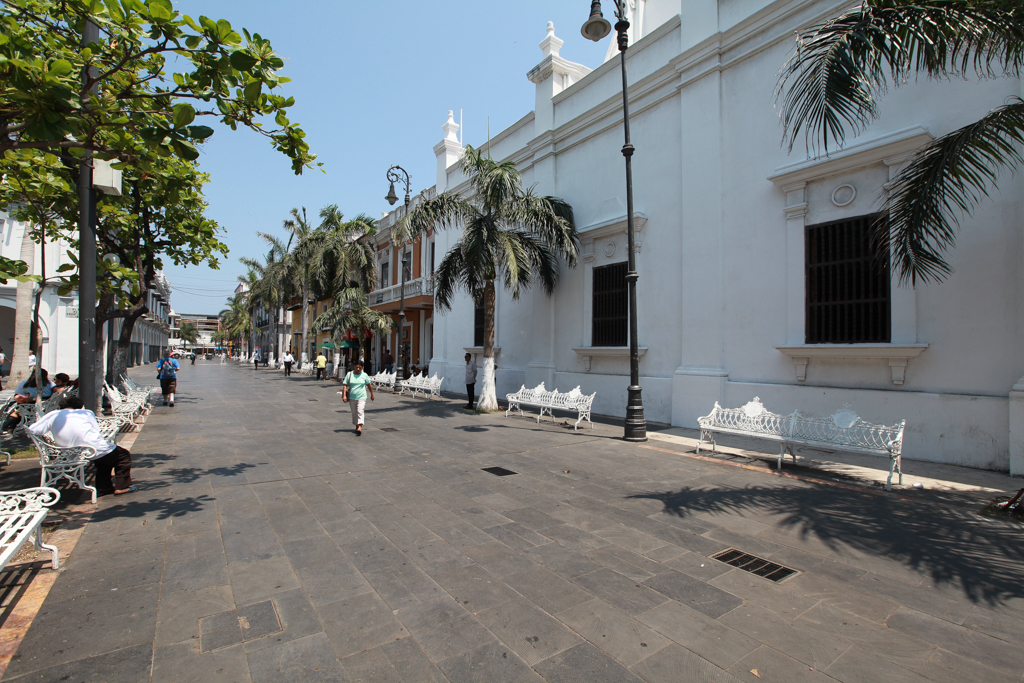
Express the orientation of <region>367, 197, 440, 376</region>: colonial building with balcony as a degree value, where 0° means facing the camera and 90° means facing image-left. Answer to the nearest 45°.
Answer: approximately 45°

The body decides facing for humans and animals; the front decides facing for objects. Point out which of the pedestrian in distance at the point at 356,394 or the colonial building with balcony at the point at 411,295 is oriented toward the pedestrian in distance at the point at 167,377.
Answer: the colonial building with balcony

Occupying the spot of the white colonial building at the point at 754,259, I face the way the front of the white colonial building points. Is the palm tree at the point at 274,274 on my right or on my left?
on my right

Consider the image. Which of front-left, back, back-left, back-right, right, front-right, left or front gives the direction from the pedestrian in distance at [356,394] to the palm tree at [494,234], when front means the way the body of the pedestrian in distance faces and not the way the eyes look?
back-left

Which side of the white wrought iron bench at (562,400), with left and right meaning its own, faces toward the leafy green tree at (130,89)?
front

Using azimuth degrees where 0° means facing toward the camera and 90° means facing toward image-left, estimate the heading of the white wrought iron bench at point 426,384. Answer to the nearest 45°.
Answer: approximately 45°

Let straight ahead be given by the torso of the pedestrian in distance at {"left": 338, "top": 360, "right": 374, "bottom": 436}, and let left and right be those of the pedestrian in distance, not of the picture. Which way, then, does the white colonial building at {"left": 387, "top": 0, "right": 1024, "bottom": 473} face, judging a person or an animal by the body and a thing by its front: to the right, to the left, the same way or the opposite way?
to the right

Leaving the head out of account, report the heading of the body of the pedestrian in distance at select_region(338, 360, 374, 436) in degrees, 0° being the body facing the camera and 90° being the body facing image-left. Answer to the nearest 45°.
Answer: approximately 0°

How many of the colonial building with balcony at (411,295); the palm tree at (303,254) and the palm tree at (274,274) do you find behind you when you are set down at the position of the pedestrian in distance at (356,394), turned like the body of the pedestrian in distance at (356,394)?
3

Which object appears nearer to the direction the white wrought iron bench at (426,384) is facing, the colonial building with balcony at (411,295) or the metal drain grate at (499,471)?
the metal drain grate

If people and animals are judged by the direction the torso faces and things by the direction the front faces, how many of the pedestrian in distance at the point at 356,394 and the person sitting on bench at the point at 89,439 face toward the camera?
1

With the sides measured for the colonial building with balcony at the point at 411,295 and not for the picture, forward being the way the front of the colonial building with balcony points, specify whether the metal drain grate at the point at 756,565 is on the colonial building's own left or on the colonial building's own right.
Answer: on the colonial building's own left

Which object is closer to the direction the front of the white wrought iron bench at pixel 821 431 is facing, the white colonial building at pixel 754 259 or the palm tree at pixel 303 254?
the palm tree

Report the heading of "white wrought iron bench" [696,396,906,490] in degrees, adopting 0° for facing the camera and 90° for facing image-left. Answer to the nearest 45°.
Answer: approximately 45°
